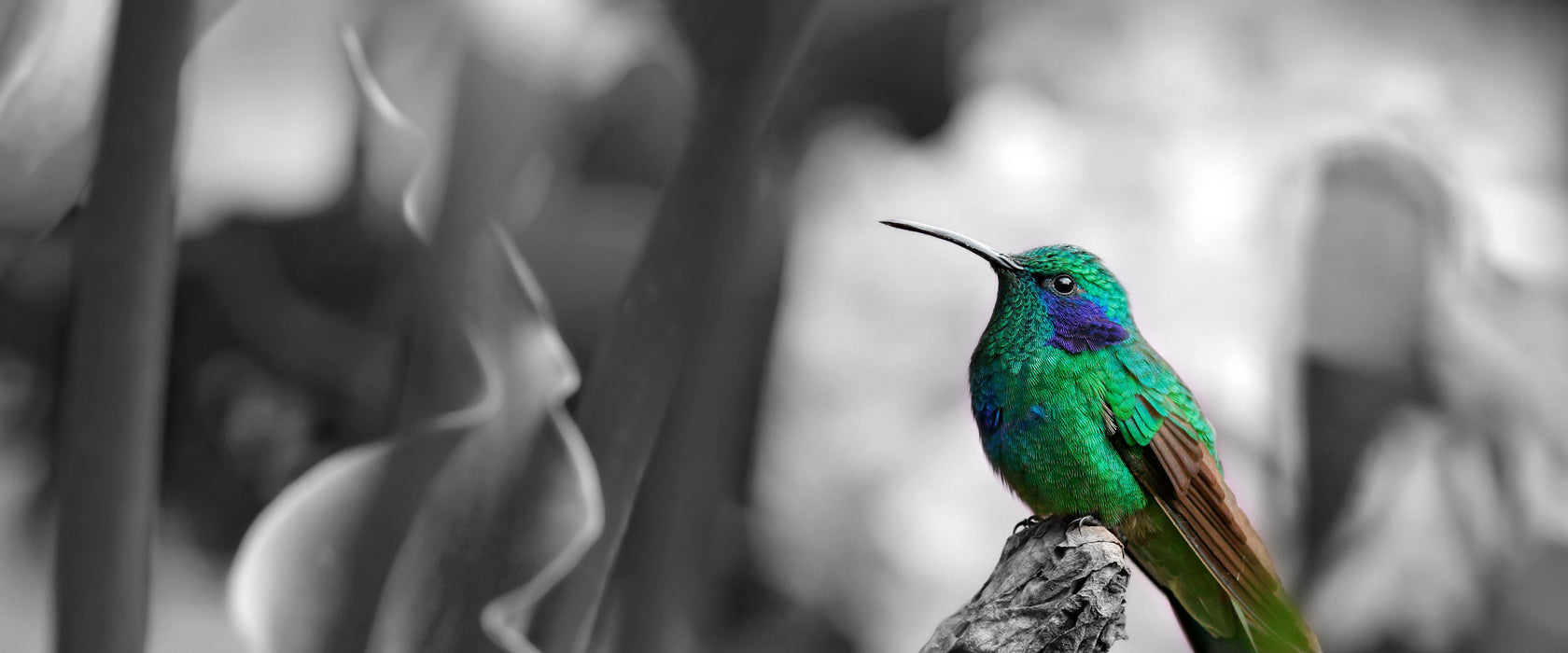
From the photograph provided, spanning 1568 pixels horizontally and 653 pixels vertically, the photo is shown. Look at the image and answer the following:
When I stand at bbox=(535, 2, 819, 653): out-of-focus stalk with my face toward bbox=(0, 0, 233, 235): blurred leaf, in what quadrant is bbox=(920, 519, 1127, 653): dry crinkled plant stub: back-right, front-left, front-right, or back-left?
back-left

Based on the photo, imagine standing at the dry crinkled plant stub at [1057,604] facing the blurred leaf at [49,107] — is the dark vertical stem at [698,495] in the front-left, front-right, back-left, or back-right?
front-right

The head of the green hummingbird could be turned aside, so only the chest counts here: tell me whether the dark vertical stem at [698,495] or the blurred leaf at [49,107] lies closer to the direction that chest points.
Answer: the blurred leaf

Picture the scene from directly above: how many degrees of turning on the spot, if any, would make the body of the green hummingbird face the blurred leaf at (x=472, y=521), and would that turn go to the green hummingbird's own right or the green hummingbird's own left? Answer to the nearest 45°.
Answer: approximately 45° to the green hummingbird's own right

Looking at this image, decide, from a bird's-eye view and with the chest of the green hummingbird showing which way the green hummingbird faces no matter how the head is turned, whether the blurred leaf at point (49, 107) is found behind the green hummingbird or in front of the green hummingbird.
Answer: in front

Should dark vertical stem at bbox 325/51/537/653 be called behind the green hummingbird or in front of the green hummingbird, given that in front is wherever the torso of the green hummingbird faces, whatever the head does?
in front

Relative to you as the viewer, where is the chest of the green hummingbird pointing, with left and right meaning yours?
facing to the left of the viewer
